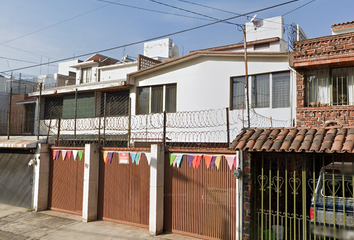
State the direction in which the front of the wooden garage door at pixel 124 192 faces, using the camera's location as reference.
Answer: facing the viewer and to the left of the viewer

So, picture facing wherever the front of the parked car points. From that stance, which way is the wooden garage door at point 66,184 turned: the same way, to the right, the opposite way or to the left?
the opposite way

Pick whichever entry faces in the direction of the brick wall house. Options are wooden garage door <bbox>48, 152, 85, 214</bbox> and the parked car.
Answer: the parked car

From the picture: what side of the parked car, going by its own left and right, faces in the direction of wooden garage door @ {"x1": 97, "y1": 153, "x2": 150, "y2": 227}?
left

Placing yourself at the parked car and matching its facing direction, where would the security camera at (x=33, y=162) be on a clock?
The security camera is roughly at 9 o'clock from the parked car.

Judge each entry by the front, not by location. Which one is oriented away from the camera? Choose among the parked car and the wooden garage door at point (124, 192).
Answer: the parked car

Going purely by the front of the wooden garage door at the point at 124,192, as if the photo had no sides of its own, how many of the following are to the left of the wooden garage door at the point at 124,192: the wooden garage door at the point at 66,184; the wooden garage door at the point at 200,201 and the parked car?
2

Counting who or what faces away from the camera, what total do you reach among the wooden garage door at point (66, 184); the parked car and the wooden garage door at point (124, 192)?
1

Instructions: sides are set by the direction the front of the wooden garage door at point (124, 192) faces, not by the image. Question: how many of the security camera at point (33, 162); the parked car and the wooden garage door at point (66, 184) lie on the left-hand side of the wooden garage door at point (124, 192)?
1

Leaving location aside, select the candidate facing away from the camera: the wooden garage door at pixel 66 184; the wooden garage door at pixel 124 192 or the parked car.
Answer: the parked car

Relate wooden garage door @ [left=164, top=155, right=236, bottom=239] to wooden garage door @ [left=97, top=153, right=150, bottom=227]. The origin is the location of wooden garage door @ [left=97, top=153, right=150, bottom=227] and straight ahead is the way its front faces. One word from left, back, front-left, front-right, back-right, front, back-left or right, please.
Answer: left

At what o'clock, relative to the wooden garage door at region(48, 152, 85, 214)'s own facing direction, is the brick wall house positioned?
The brick wall house is roughly at 8 o'clock from the wooden garage door.

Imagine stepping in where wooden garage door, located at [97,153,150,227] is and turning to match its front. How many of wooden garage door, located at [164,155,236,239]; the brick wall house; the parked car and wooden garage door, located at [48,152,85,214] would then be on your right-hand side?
1

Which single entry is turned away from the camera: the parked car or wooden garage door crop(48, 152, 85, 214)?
the parked car

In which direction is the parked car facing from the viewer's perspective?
away from the camera

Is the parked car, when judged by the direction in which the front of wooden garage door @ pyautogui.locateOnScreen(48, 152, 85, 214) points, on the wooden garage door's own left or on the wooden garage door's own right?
on the wooden garage door's own left

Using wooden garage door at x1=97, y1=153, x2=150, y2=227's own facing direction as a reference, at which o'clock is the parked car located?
The parked car is roughly at 9 o'clock from the wooden garage door.

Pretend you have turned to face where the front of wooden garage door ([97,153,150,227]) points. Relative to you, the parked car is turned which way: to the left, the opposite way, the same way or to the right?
the opposite way

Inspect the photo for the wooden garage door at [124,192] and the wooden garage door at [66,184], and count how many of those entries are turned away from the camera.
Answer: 0
